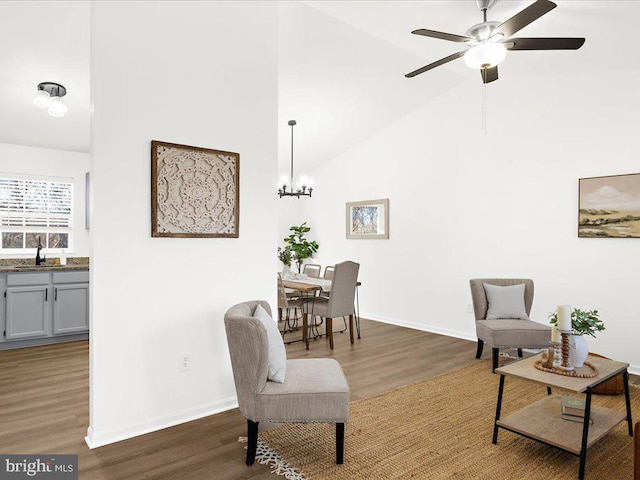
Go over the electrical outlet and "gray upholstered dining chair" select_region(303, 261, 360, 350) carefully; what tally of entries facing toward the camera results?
1

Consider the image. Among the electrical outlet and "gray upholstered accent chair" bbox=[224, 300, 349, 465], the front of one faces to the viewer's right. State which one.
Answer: the gray upholstered accent chair

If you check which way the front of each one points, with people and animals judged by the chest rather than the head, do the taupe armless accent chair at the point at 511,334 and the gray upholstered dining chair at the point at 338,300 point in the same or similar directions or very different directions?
very different directions

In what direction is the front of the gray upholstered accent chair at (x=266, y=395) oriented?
to the viewer's right

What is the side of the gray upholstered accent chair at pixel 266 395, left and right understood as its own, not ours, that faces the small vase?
front

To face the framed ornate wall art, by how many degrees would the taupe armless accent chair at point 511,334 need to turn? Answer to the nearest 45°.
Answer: approximately 90° to its right

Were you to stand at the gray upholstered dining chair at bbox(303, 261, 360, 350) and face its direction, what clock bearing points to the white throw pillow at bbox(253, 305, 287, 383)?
The white throw pillow is roughly at 8 o'clock from the gray upholstered dining chair.

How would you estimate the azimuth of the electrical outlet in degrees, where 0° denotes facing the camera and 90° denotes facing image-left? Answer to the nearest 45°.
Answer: approximately 0°

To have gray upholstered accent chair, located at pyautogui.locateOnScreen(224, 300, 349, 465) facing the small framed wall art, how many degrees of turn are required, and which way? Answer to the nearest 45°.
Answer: approximately 90° to its left

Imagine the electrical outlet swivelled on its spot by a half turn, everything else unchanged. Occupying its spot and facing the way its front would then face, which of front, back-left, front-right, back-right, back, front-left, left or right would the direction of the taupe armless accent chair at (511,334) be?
right

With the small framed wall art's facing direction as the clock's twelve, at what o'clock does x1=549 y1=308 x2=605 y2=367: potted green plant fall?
The potted green plant is roughly at 10 o'clock from the small framed wall art.

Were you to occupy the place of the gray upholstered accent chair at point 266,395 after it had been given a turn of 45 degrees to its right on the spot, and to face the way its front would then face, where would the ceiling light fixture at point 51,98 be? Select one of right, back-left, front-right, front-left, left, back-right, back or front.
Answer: back

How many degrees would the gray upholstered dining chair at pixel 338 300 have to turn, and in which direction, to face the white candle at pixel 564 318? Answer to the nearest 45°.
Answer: approximately 180°

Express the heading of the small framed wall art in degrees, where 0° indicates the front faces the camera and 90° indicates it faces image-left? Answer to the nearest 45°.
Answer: approximately 45°

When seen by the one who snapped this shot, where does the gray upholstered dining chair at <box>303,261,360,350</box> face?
facing away from the viewer and to the left of the viewer

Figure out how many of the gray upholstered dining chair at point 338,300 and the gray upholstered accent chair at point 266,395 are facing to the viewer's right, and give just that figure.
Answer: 1
